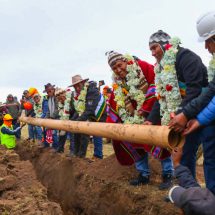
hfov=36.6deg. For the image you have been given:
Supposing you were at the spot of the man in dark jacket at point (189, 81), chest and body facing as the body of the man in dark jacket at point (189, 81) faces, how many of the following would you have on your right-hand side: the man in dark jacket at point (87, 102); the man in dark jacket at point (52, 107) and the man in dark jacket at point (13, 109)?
3

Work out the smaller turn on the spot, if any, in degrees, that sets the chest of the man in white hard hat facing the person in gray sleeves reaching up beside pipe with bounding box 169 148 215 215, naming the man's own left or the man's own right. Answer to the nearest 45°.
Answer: approximately 90° to the man's own left

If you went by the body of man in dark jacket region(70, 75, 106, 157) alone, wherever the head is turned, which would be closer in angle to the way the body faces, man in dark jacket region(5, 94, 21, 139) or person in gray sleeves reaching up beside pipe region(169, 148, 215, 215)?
the person in gray sleeves reaching up beside pipe

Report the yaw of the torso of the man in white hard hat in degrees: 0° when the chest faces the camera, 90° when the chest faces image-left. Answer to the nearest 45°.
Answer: approximately 90°

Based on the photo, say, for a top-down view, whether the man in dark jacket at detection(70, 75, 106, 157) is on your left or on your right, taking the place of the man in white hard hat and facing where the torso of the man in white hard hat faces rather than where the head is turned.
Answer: on your right

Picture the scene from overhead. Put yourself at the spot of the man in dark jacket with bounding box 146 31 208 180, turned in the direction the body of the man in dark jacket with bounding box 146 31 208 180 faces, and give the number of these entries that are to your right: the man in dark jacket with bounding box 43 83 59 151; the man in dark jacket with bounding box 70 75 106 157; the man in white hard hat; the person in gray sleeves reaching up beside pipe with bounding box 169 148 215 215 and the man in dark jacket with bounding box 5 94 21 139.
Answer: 3

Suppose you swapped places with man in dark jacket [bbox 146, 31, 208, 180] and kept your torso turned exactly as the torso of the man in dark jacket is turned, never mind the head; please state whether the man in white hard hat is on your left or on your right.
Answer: on your left

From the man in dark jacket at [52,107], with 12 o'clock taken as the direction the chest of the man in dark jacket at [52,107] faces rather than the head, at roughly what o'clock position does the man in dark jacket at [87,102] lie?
the man in dark jacket at [87,102] is roughly at 10 o'clock from the man in dark jacket at [52,107].

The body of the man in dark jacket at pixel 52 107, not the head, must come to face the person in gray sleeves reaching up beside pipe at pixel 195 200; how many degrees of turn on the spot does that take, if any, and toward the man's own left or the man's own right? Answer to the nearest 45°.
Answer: approximately 45° to the man's own left

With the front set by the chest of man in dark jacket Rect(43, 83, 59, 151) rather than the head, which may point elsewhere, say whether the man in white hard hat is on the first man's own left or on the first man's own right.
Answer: on the first man's own left
